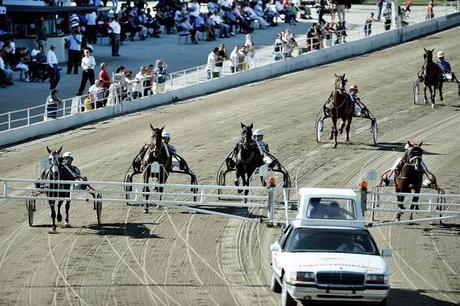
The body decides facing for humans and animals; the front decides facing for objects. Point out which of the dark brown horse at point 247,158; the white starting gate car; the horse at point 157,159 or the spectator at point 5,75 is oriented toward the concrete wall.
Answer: the spectator

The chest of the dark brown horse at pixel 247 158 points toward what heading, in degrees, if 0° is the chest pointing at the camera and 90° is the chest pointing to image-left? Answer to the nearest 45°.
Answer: approximately 0°

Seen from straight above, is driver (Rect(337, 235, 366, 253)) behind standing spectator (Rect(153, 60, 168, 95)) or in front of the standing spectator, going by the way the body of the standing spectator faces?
in front

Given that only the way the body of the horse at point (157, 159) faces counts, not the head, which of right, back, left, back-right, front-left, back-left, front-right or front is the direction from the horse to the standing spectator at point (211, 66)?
back

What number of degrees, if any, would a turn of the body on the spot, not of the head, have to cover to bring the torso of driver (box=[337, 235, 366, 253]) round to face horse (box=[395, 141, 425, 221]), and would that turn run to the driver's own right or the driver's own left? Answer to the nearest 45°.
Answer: approximately 180°

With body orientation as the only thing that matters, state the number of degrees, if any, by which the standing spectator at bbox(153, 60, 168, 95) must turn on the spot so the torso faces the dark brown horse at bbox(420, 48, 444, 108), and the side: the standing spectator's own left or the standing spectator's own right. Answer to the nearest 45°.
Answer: approximately 45° to the standing spectator's own left

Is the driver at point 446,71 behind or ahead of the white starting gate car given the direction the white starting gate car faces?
behind
